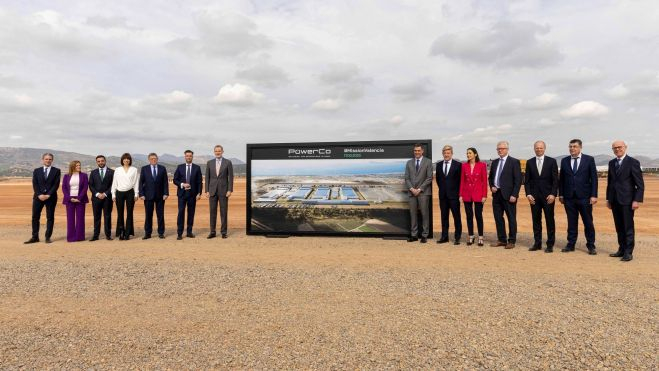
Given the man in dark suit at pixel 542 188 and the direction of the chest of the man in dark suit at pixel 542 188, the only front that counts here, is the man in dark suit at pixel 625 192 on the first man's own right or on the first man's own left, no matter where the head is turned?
on the first man's own left

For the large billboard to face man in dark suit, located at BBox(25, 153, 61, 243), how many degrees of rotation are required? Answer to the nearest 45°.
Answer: approximately 90° to its right

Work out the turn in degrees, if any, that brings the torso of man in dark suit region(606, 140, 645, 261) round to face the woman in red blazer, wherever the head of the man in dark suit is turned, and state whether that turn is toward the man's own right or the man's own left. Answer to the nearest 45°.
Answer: approximately 45° to the man's own right

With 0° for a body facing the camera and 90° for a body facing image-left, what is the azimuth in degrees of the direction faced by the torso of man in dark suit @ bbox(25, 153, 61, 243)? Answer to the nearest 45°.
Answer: approximately 0°
